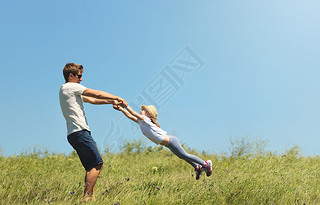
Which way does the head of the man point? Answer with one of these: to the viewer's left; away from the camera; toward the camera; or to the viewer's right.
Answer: to the viewer's right

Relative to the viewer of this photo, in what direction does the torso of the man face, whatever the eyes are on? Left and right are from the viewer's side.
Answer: facing to the right of the viewer
